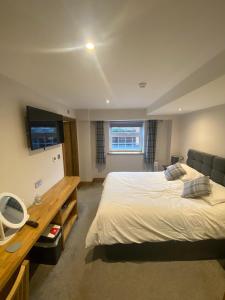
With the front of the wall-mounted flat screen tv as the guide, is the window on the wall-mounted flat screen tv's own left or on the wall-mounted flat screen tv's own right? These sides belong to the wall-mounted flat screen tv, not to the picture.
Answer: on the wall-mounted flat screen tv's own left

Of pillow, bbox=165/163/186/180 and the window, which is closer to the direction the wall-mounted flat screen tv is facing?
the pillow

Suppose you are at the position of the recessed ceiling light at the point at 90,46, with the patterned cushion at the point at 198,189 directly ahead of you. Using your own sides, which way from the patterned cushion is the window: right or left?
left

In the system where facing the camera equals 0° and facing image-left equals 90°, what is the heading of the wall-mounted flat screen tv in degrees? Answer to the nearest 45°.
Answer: approximately 315°

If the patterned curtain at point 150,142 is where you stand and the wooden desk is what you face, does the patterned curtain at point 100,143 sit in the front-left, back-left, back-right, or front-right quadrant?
front-right

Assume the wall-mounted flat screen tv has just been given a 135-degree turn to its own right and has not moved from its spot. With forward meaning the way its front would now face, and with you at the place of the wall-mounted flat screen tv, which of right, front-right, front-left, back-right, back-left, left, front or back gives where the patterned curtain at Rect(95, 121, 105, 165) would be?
back-right

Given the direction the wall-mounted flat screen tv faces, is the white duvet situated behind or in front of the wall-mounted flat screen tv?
in front

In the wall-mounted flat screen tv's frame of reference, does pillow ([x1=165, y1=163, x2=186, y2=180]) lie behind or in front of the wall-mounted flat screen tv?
in front

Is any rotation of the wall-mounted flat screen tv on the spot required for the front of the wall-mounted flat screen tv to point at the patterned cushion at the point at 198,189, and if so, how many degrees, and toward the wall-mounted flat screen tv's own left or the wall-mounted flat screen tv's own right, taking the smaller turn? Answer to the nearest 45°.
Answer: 0° — it already faces it
